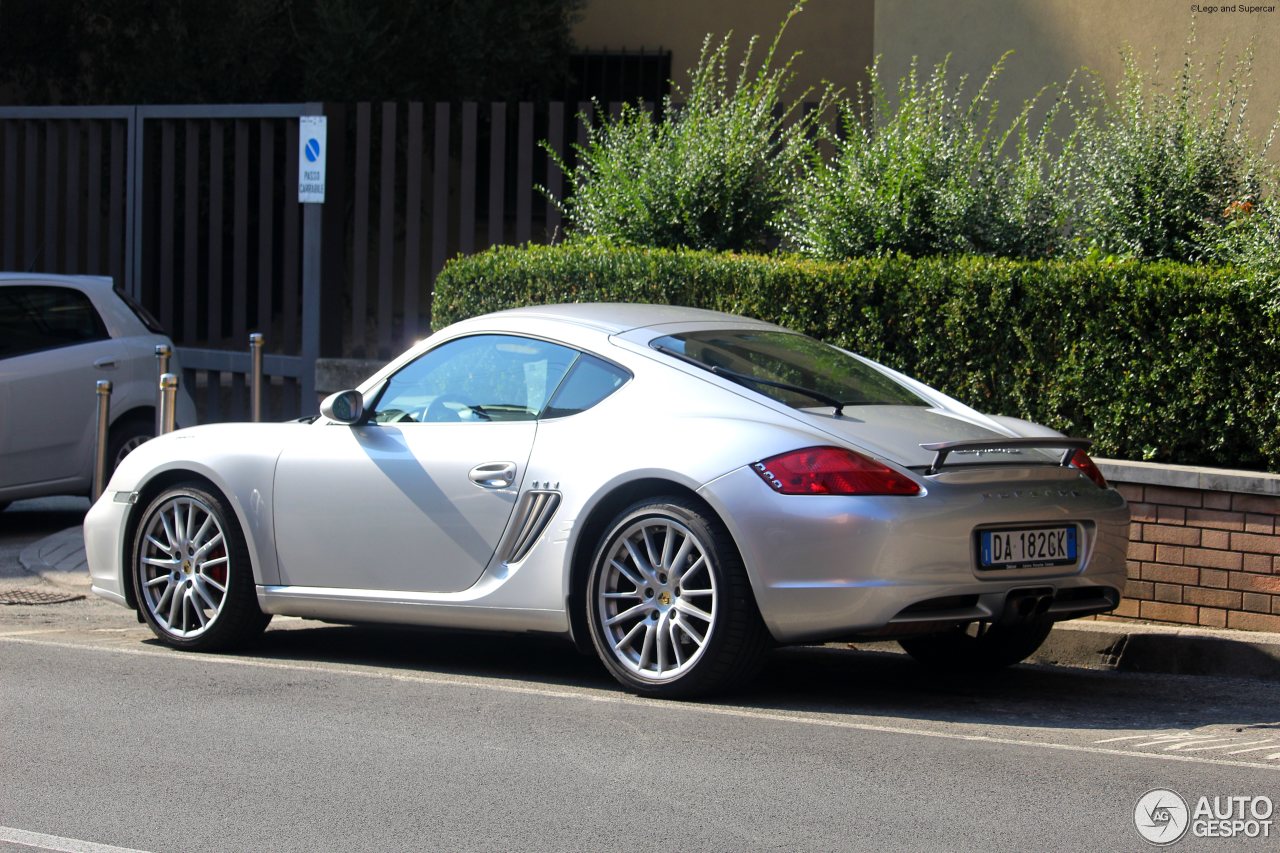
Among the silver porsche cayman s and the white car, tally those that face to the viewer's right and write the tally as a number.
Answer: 0

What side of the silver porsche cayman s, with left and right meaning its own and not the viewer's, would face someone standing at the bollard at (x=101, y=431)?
front

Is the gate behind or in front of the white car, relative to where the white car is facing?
behind

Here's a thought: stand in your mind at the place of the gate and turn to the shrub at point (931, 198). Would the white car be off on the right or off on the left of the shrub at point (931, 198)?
right

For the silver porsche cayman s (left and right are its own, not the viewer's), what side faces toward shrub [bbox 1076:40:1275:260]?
right

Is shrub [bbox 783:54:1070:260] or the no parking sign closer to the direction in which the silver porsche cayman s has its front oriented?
the no parking sign

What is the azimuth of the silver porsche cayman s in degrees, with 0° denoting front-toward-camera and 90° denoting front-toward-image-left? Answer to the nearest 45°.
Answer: approximately 135°

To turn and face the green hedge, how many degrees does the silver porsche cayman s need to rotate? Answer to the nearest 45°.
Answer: approximately 90° to its right

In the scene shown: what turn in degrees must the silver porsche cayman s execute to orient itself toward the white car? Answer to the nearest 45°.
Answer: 0° — it already faces it
